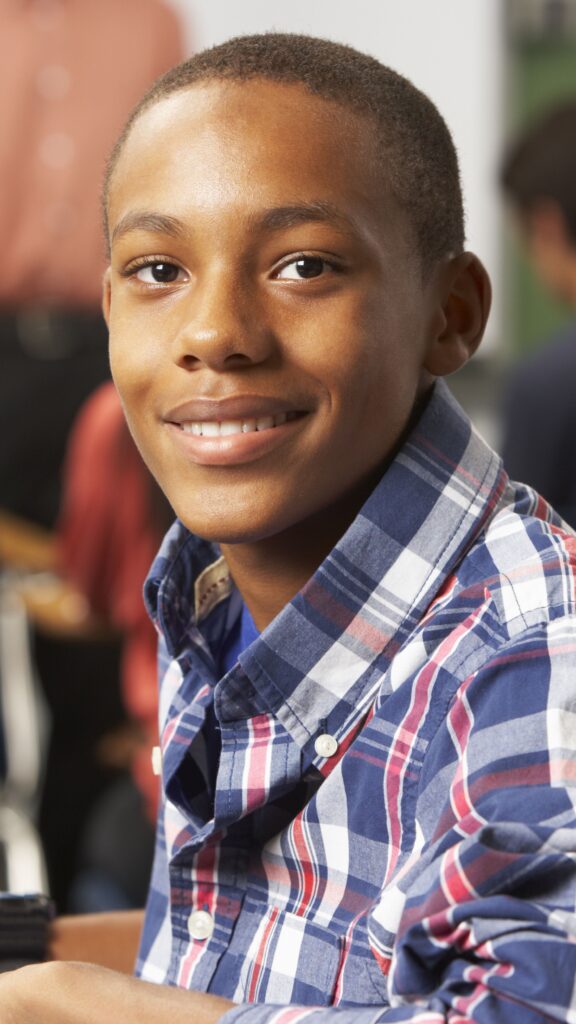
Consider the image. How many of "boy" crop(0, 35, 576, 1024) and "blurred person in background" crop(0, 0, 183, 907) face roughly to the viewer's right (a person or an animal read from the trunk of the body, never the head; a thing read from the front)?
0

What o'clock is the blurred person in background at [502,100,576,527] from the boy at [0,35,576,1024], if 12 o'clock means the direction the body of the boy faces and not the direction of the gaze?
The blurred person in background is roughly at 5 o'clock from the boy.

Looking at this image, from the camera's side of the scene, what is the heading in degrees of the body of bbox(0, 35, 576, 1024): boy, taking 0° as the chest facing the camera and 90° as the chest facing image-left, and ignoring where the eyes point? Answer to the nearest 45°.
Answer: approximately 45°

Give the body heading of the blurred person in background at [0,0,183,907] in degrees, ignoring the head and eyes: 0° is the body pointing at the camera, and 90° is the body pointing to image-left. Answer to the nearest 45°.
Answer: approximately 0°

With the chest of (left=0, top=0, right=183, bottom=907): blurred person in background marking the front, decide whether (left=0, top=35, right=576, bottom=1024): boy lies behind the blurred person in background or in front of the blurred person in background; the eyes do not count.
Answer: in front

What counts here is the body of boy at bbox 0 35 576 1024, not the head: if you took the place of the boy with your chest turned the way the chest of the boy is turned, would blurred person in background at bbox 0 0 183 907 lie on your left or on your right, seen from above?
on your right

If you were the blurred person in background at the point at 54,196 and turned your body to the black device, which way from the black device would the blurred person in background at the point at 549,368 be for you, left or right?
left

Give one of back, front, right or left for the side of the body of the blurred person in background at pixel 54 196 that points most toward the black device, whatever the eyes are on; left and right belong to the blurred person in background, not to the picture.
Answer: front

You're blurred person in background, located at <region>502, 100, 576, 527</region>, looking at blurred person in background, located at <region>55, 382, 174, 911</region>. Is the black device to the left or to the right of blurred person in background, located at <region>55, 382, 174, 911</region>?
left
